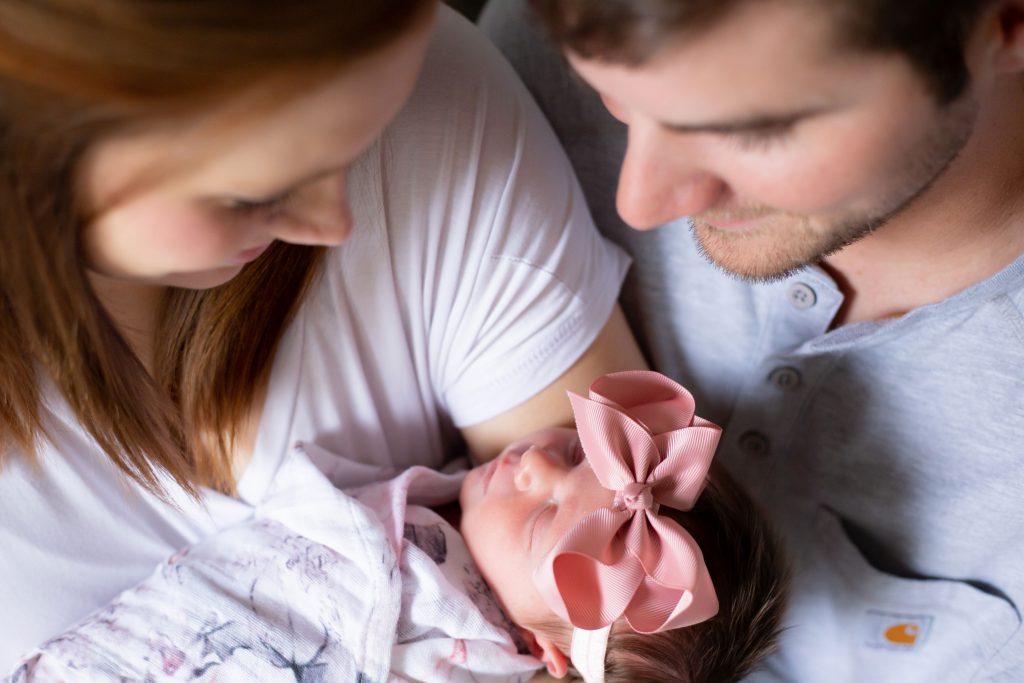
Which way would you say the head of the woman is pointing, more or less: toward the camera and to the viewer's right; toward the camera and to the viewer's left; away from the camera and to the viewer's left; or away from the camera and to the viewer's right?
toward the camera and to the viewer's right

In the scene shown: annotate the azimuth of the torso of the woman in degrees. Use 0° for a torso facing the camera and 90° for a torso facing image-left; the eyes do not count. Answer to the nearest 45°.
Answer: approximately 315°

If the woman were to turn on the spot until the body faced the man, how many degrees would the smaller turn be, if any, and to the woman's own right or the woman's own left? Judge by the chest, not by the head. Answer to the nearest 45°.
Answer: approximately 45° to the woman's own left

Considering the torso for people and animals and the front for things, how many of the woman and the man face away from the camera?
0
